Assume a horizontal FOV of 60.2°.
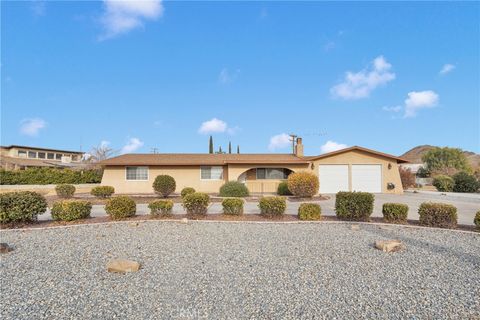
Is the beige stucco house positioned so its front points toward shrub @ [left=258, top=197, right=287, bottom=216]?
yes

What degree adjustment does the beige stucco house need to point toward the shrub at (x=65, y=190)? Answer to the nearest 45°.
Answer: approximately 90° to its right

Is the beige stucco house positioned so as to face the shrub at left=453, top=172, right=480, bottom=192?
no

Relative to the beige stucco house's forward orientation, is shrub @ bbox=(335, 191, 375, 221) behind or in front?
in front

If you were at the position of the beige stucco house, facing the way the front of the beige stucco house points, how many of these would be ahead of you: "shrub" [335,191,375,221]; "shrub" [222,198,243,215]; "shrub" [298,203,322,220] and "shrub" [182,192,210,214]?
4

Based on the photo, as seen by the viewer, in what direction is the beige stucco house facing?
toward the camera

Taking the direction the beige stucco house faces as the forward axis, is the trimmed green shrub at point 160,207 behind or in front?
in front

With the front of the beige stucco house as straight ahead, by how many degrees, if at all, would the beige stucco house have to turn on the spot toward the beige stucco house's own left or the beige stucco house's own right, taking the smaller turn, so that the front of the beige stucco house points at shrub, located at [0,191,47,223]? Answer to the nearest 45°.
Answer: approximately 45° to the beige stucco house's own right

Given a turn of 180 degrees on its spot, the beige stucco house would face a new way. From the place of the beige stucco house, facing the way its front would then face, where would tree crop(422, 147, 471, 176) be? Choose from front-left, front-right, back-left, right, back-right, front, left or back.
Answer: front-right

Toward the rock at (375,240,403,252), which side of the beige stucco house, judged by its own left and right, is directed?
front

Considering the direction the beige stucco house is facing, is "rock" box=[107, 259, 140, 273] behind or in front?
in front

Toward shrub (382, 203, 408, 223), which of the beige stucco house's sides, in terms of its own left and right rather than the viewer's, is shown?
front
